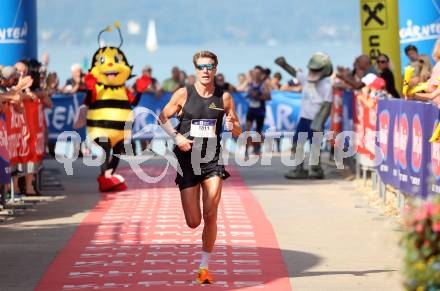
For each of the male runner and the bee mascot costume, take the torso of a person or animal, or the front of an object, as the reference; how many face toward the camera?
2

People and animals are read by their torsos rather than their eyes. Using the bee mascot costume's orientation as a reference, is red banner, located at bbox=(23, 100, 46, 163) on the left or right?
on its right

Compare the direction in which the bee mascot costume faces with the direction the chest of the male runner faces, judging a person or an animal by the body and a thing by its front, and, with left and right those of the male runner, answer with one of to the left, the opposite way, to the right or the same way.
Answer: the same way

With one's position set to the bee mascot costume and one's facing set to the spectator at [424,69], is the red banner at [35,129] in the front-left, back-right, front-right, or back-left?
back-right

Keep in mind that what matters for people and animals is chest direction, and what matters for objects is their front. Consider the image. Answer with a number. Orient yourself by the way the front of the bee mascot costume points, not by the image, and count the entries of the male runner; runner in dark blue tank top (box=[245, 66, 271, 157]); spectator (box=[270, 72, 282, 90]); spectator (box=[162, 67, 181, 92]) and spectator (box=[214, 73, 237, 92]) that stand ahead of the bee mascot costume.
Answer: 1

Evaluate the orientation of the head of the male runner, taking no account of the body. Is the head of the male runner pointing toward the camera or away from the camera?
toward the camera

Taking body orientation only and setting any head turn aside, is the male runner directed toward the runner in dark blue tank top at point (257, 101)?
no

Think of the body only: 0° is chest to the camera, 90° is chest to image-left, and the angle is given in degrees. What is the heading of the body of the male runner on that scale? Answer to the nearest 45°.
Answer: approximately 0°

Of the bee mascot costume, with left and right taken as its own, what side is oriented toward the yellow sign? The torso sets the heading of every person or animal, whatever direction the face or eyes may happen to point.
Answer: left

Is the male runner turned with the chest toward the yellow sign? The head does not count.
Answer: no

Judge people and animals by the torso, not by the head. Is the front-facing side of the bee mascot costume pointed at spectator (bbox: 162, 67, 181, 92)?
no

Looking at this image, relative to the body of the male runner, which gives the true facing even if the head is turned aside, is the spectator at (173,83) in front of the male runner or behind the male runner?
behind

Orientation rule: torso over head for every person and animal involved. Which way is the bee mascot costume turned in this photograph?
toward the camera
